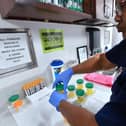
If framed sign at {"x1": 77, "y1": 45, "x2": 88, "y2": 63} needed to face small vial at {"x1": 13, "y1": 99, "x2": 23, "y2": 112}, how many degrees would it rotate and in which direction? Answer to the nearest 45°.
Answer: approximately 90° to its right

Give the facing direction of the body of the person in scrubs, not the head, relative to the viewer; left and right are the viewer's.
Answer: facing to the left of the viewer

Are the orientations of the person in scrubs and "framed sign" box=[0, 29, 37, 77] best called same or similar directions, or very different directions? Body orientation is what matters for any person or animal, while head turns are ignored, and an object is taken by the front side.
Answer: very different directions

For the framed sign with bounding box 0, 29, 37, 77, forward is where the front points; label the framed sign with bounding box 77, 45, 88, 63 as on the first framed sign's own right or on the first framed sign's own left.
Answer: on the first framed sign's own left

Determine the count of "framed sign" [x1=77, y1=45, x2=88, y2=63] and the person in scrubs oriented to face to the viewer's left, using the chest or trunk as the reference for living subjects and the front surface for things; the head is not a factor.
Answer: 1

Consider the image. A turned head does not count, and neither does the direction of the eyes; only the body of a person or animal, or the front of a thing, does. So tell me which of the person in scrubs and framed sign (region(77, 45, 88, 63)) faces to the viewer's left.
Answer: the person in scrubs

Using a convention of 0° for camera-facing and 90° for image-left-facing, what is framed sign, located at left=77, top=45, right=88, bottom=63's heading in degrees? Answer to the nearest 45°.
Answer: approximately 315°

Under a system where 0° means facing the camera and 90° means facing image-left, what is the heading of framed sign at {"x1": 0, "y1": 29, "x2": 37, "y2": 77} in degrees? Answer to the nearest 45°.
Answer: approximately 315°

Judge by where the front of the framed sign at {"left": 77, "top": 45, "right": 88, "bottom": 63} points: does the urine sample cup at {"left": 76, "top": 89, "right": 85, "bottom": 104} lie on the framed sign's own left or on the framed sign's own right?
on the framed sign's own right
